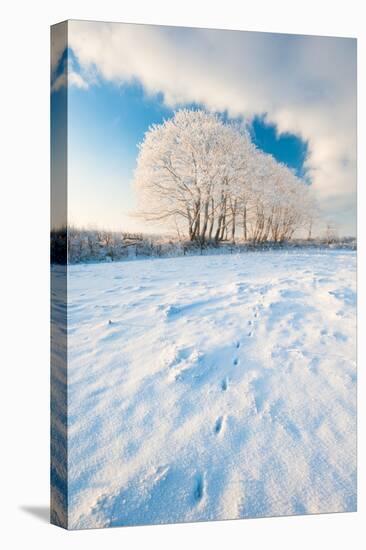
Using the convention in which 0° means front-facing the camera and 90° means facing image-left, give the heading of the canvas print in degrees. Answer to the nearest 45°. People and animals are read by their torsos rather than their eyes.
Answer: approximately 315°
